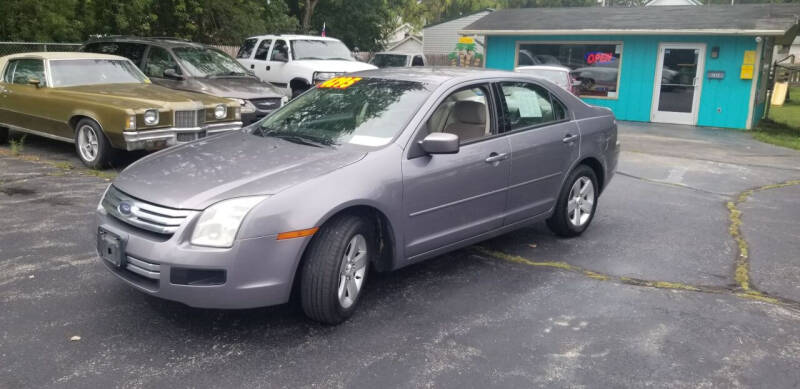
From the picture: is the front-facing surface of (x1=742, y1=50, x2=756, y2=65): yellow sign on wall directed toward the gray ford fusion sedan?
yes

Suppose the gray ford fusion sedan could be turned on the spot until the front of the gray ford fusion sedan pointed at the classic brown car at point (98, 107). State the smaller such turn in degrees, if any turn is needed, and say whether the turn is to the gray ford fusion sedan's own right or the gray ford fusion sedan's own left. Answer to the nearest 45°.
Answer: approximately 90° to the gray ford fusion sedan's own right

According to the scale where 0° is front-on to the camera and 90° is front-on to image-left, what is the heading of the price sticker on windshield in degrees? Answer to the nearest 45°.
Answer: approximately 45°

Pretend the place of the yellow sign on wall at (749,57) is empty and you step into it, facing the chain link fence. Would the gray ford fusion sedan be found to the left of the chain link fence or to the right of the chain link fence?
left

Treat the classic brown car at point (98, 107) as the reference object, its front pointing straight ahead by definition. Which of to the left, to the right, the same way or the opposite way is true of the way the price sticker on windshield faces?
to the right

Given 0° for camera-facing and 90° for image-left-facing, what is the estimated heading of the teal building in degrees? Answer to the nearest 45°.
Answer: approximately 0°

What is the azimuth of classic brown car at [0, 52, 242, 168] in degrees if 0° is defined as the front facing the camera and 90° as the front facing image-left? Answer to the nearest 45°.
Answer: approximately 315°

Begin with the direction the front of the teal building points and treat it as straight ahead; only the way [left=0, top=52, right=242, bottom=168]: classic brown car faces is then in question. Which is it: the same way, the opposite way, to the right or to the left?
to the left

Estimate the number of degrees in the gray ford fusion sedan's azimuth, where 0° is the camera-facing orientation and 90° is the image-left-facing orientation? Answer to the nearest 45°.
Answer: approximately 45°

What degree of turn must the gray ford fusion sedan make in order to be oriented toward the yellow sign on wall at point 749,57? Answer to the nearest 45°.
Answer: approximately 180°
